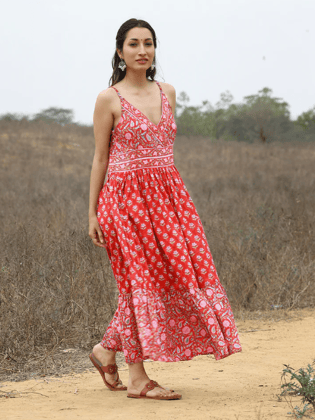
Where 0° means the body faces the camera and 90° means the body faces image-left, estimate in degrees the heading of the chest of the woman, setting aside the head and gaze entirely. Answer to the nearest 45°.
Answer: approximately 315°
